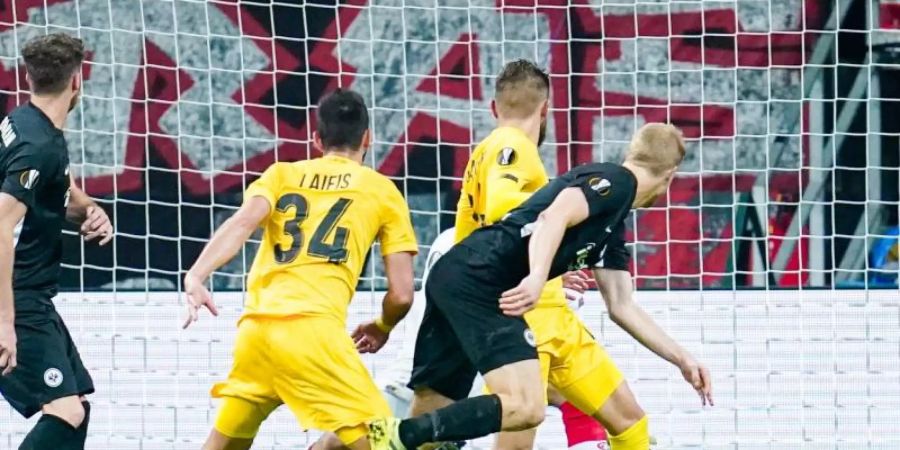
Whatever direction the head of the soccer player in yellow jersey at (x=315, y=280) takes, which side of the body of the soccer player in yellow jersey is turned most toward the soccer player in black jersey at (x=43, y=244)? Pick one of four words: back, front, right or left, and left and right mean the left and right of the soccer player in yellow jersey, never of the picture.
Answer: left

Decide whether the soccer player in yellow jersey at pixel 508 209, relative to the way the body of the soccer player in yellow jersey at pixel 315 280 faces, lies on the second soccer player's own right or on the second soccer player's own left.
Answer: on the second soccer player's own right

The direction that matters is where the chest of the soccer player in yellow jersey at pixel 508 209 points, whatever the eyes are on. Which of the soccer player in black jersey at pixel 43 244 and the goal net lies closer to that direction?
the goal net

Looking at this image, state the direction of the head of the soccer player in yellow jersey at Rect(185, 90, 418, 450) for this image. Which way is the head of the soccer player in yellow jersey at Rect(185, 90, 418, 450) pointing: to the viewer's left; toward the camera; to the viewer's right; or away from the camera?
away from the camera

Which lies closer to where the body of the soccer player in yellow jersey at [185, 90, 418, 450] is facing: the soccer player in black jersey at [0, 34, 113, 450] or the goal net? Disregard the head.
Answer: the goal net

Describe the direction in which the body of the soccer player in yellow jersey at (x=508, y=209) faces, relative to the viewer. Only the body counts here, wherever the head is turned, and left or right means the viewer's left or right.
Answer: facing away from the viewer and to the right of the viewer

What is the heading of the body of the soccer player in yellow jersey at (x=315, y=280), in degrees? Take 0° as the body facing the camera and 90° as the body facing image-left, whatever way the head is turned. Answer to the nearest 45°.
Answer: approximately 180°

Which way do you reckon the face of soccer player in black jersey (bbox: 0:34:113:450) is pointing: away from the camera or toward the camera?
away from the camera
